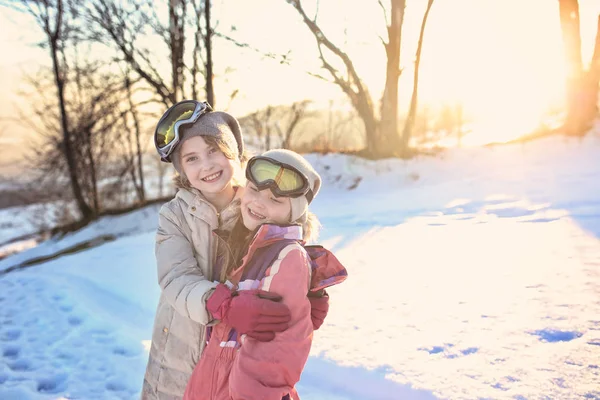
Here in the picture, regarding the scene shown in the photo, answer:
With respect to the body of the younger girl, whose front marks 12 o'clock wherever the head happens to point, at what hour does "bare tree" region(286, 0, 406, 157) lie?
The bare tree is roughly at 5 o'clock from the younger girl.

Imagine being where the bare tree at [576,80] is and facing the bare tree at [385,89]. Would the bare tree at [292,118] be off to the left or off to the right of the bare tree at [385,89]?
right

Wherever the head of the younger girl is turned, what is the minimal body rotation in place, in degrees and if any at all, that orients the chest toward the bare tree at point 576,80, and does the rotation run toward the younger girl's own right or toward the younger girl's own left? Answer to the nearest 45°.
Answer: approximately 180°

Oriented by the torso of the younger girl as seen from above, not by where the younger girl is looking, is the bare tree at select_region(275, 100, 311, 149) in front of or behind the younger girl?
behind

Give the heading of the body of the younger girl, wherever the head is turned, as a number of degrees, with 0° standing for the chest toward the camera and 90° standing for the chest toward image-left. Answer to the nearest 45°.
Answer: approximately 45°
